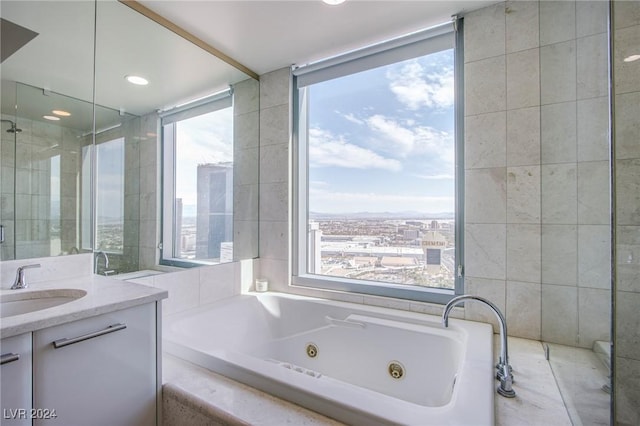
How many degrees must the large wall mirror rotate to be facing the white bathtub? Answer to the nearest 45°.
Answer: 0° — it already faces it

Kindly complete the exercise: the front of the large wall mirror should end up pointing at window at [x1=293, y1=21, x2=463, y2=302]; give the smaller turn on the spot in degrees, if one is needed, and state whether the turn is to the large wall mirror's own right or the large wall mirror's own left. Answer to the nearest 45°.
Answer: approximately 45° to the large wall mirror's own left

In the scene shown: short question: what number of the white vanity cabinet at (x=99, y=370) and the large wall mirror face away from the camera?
0

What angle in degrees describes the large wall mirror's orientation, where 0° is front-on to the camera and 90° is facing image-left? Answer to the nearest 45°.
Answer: approximately 315°

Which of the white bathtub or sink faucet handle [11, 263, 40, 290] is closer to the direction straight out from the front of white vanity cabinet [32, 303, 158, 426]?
the white bathtub

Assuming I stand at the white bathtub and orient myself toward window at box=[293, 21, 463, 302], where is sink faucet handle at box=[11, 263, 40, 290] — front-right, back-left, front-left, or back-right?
back-left
